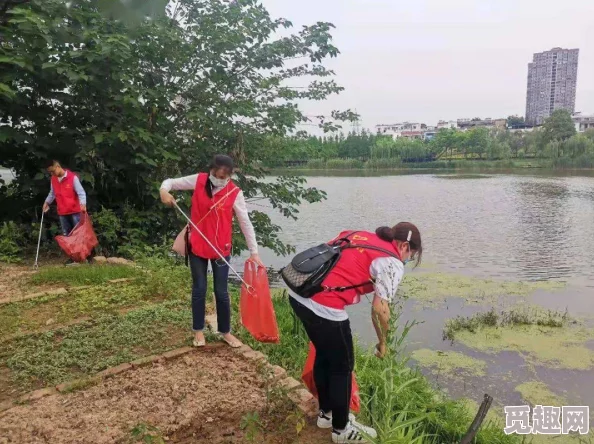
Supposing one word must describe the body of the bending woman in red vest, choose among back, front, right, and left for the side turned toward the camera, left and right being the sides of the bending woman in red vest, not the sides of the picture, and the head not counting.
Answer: right

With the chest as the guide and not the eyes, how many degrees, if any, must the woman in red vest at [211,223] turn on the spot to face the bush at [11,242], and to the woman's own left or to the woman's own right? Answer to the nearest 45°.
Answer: approximately 135° to the woman's own right

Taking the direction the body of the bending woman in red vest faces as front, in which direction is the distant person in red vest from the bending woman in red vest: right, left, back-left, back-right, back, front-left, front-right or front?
back-left

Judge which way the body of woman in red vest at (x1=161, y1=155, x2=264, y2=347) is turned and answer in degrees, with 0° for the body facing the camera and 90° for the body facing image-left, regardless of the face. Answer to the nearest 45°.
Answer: approximately 0°

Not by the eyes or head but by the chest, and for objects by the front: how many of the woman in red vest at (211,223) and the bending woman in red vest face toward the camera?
1

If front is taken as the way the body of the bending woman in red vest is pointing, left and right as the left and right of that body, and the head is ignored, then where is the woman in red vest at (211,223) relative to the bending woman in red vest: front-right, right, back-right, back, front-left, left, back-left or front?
back-left

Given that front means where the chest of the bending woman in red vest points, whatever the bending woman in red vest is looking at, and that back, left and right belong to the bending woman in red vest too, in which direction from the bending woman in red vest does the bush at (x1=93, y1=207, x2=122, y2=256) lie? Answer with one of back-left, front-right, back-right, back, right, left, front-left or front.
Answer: back-left

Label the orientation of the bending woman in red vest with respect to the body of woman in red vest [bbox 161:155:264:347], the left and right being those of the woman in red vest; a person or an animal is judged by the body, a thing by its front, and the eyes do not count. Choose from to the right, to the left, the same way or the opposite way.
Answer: to the left

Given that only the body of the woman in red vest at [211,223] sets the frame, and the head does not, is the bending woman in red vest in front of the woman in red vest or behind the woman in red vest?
in front

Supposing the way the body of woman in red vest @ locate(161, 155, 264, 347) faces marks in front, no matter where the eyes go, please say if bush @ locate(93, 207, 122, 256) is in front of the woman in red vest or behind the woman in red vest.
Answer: behind

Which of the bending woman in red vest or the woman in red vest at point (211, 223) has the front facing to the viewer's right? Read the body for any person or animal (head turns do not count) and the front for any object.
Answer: the bending woman in red vest
